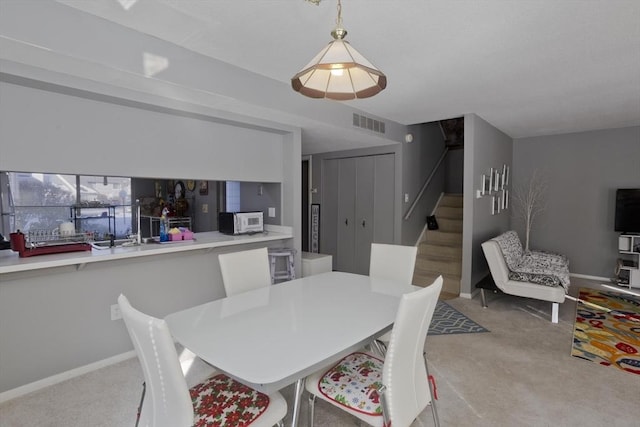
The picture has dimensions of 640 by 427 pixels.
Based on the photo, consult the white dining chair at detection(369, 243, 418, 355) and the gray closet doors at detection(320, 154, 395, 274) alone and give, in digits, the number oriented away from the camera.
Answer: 0

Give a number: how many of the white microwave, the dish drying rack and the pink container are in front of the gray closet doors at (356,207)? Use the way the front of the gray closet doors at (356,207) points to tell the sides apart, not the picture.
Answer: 3

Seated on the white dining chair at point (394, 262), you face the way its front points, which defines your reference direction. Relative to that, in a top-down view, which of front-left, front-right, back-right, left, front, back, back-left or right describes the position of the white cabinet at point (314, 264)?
right

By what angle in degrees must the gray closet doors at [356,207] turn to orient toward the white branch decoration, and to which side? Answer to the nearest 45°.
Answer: approximately 135° to its left

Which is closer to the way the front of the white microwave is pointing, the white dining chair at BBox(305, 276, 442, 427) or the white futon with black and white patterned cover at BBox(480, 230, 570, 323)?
the white dining chair

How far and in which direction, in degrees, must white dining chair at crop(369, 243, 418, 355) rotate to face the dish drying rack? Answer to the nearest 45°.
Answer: approximately 45° to its right

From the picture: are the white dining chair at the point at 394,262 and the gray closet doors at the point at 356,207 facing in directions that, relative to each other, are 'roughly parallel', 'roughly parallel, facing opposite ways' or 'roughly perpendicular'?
roughly parallel

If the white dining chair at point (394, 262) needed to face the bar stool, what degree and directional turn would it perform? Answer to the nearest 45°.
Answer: approximately 90° to its right

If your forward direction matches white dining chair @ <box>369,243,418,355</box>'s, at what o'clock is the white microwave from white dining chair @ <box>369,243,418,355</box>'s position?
The white microwave is roughly at 2 o'clock from the white dining chair.

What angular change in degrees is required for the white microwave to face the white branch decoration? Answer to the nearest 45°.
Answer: approximately 135° to its left

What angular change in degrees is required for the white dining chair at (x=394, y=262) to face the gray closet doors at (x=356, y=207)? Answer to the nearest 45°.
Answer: approximately 135° to its right

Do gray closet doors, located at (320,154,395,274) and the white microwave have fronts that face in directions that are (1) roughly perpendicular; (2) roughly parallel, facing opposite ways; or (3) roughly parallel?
roughly parallel

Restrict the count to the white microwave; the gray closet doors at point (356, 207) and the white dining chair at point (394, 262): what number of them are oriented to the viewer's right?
0

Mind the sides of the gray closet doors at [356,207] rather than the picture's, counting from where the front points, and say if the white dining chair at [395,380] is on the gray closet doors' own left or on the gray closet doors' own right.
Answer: on the gray closet doors' own left

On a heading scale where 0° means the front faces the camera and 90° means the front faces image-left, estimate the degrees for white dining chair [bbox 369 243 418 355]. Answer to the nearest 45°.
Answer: approximately 45°

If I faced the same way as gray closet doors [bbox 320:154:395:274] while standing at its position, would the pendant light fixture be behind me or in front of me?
in front

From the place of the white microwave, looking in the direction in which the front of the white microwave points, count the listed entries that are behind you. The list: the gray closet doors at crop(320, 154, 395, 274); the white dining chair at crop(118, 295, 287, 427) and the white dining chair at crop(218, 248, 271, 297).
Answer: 1
